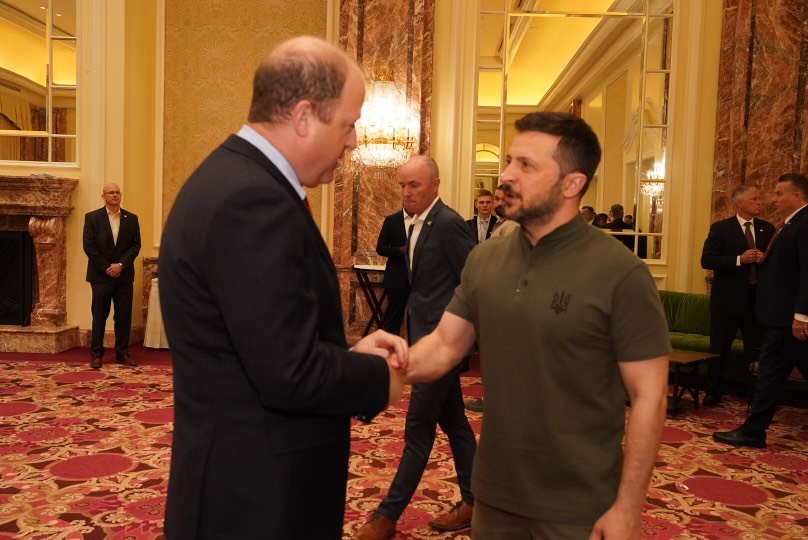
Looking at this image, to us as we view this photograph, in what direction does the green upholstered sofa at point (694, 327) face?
facing the viewer

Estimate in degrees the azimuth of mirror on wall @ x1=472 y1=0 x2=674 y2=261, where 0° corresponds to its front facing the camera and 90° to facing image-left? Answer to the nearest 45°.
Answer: approximately 0°

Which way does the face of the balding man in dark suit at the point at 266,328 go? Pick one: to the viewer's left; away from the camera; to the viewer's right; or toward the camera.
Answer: to the viewer's right

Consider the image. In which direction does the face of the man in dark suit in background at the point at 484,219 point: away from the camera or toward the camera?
toward the camera

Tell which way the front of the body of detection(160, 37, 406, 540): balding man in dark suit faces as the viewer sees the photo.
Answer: to the viewer's right

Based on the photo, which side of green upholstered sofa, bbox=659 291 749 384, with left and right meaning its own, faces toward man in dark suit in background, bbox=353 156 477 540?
front

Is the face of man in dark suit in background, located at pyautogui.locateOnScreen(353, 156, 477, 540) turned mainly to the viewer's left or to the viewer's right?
to the viewer's left

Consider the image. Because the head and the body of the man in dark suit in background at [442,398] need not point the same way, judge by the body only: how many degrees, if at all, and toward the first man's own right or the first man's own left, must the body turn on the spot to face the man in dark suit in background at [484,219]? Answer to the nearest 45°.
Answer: approximately 135° to the first man's own right
